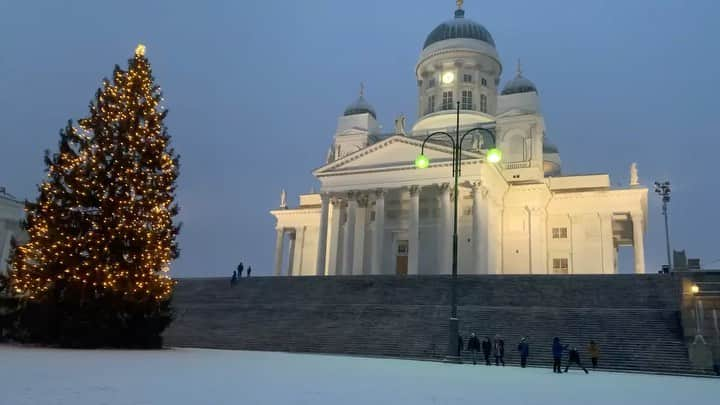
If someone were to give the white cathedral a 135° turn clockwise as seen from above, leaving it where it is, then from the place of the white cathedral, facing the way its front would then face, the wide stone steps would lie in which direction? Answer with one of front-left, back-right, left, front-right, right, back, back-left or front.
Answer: back

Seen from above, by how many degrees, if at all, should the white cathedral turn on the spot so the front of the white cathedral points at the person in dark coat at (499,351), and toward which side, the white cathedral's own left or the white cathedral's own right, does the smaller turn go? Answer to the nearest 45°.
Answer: approximately 45° to the white cathedral's own left

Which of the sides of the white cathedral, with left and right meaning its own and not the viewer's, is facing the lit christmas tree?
front

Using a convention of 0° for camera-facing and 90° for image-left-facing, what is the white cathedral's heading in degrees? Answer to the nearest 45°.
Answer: approximately 45°

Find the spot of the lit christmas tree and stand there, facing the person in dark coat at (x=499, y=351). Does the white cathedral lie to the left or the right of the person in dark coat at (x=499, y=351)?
left
